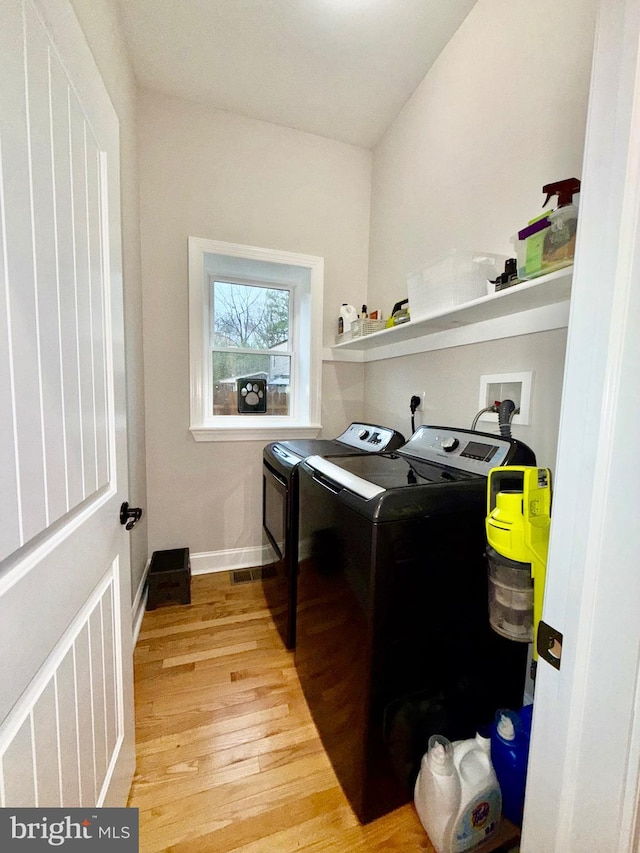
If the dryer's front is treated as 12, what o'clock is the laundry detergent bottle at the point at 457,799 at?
The laundry detergent bottle is roughly at 8 o'clock from the dryer.

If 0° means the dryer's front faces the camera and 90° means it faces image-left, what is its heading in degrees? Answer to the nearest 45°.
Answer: approximately 90°

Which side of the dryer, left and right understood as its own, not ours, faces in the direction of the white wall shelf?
back

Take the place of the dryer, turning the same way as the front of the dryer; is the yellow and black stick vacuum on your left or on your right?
on your left

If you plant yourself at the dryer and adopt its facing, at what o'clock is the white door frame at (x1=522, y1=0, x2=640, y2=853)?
The white door frame is roughly at 8 o'clock from the dryer.

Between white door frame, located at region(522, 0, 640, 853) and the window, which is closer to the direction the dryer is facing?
the window

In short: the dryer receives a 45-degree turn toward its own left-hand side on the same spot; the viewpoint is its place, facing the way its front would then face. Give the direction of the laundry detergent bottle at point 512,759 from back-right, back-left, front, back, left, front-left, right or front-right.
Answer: left

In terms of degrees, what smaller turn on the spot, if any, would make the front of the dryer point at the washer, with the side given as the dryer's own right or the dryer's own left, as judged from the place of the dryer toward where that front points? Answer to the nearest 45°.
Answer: approximately 135° to the dryer's own left

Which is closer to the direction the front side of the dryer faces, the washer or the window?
the window
